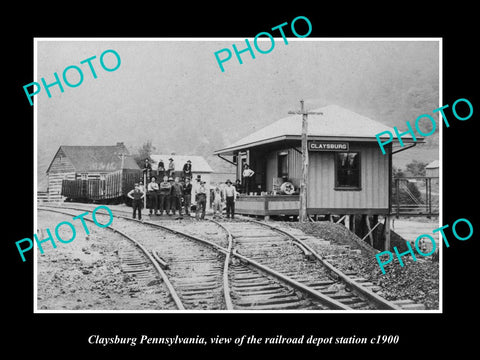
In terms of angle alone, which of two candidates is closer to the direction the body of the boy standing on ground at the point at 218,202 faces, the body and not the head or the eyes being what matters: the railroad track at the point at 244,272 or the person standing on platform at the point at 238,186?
the railroad track

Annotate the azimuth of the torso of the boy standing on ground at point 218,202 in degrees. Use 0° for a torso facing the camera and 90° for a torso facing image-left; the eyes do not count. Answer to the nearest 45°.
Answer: approximately 0°

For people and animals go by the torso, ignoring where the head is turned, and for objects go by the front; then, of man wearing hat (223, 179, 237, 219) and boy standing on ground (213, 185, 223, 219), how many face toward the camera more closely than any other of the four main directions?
2

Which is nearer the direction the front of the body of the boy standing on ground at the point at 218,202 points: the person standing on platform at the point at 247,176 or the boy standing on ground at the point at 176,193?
the boy standing on ground

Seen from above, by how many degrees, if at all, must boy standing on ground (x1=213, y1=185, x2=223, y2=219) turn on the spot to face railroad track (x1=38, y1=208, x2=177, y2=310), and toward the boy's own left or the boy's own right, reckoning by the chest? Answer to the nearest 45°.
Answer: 0° — they already face it

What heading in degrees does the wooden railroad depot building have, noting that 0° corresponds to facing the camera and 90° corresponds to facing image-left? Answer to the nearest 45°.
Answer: approximately 45°
